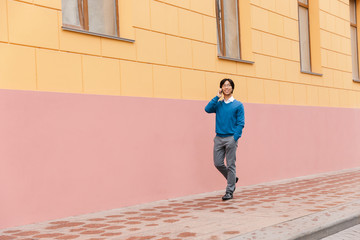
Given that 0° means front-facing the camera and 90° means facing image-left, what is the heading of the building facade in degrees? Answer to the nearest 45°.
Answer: approximately 315°
